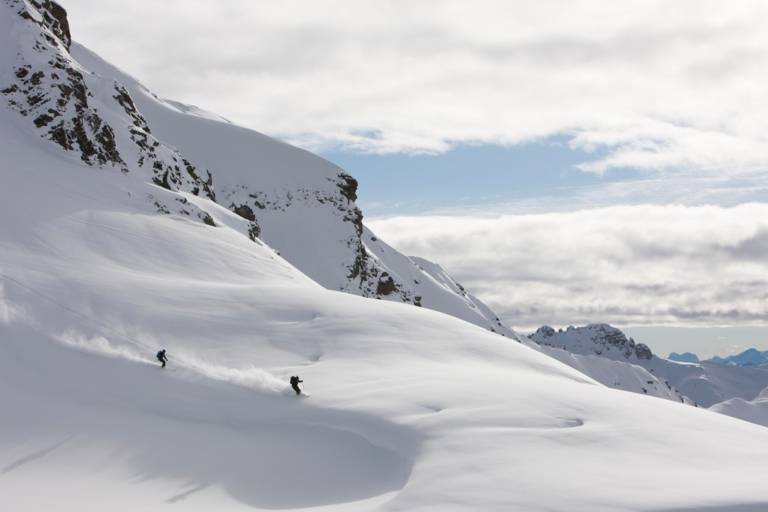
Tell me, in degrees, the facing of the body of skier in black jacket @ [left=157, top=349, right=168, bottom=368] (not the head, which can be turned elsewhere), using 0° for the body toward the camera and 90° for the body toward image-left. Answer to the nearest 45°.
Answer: approximately 270°

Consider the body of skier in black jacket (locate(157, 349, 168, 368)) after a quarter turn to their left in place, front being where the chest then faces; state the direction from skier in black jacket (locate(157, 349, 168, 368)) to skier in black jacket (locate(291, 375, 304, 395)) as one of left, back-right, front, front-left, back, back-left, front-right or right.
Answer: back-right
